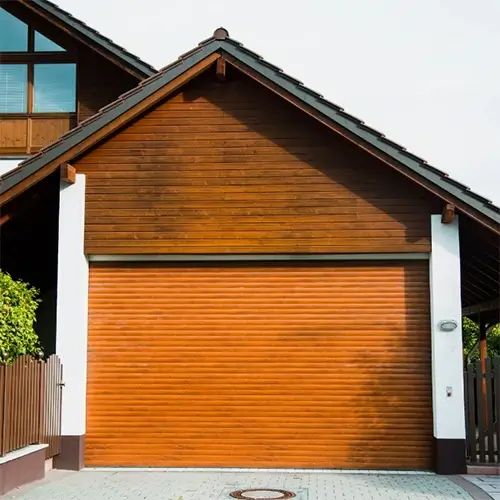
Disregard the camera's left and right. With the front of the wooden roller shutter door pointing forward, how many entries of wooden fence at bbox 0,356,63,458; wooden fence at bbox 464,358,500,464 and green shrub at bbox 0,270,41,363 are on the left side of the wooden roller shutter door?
1

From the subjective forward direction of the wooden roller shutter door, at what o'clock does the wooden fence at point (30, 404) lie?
The wooden fence is roughly at 2 o'clock from the wooden roller shutter door.

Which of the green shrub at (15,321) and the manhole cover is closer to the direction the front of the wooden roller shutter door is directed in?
the manhole cover

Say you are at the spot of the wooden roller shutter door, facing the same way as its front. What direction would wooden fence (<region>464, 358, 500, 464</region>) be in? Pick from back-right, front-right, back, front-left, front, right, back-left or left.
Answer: left

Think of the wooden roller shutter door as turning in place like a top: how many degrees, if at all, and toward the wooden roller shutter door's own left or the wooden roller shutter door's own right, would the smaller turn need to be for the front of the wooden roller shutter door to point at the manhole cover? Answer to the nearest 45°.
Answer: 0° — it already faces it

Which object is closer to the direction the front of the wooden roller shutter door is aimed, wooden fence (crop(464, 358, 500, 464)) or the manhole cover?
the manhole cover

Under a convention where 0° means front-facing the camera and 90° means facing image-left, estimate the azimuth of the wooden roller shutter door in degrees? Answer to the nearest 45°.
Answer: approximately 0°

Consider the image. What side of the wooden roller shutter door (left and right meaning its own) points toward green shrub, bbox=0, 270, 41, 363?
right

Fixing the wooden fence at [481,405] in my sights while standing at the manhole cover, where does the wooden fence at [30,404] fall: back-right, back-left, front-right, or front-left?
back-left
